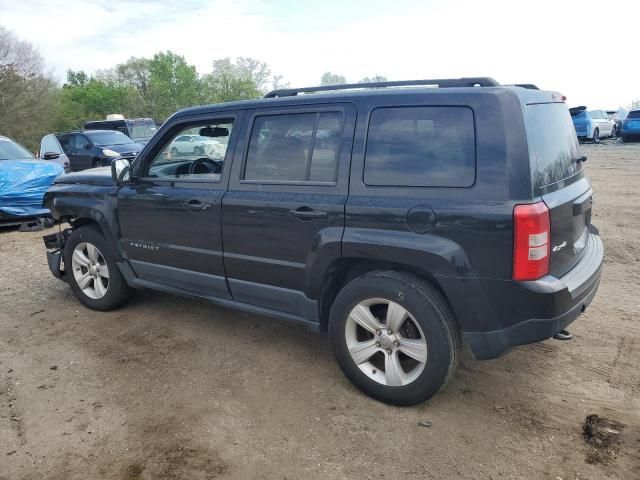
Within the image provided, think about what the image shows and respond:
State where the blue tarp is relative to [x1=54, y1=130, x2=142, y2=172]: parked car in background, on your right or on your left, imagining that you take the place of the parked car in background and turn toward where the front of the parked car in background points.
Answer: on your right

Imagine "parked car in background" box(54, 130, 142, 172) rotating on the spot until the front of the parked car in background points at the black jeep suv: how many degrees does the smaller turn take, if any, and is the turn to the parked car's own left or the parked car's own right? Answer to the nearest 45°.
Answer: approximately 45° to the parked car's own right

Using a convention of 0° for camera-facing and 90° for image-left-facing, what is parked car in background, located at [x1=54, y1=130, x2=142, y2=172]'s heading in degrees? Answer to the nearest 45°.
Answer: approximately 315°

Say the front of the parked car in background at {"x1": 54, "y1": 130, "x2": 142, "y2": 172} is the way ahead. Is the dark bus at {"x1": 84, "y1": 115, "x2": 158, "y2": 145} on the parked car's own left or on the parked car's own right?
on the parked car's own left

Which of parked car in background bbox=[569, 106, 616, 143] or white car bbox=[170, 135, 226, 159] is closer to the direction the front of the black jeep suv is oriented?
the white car

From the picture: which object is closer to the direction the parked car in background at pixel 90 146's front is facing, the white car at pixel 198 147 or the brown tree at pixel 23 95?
the white car

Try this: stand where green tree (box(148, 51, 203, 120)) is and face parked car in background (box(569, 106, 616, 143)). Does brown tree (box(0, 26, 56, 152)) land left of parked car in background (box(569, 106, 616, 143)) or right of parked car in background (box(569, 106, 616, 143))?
right

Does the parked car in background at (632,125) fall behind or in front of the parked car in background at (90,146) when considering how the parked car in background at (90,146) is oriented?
in front

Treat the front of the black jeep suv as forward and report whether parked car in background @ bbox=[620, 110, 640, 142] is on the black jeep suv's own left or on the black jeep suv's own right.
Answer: on the black jeep suv's own right

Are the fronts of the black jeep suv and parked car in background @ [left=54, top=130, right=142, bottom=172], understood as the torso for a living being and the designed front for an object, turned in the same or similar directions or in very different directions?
very different directions

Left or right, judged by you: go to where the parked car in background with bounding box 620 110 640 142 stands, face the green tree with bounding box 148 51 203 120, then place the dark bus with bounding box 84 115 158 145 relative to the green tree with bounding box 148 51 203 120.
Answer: left

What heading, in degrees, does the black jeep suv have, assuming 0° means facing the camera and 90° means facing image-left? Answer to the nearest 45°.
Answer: approximately 135°

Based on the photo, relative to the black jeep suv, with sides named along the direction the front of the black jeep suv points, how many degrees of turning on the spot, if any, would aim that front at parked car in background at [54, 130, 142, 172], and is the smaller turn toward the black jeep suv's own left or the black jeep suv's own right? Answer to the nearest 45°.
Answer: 0° — it already faces it
